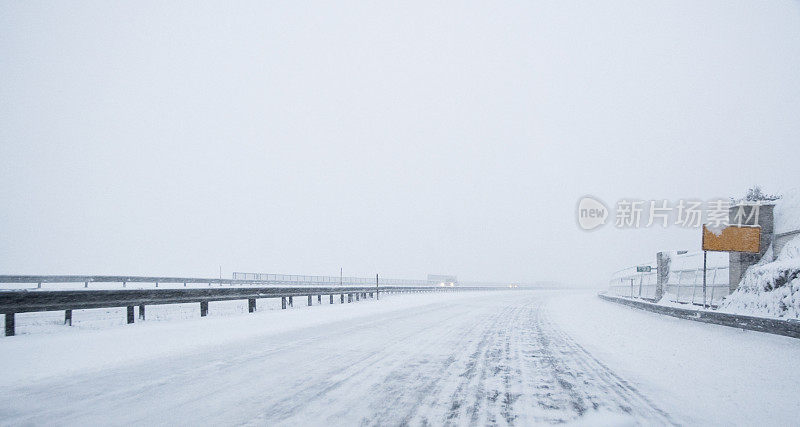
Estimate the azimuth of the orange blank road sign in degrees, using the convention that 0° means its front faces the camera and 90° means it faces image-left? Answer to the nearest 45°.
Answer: approximately 0°

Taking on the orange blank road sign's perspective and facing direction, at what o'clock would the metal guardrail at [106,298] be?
The metal guardrail is roughly at 1 o'clock from the orange blank road sign.

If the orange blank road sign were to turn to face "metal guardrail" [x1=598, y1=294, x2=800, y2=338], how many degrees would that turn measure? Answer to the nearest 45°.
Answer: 0° — it already faces it
